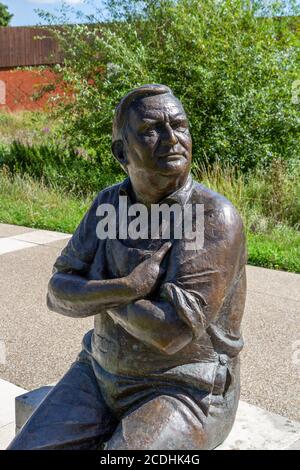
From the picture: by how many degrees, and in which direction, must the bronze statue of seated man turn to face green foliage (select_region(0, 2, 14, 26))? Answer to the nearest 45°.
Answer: approximately 135° to its right

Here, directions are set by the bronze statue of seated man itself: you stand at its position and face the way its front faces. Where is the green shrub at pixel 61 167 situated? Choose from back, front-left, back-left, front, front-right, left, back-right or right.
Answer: back-right

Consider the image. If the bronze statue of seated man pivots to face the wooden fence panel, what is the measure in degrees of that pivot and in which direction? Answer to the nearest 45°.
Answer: approximately 135° to its right

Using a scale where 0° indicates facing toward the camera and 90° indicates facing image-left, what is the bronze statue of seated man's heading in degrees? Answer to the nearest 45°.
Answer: approximately 45°
